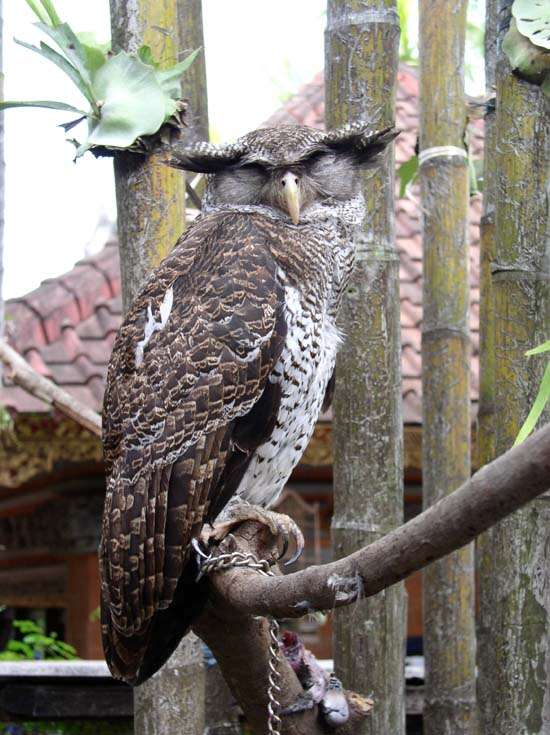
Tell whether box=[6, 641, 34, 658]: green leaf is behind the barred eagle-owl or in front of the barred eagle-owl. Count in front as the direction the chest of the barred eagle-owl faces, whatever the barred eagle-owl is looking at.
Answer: behind

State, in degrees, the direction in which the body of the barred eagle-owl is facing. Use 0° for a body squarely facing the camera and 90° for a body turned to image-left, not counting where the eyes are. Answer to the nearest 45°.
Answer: approximately 315°

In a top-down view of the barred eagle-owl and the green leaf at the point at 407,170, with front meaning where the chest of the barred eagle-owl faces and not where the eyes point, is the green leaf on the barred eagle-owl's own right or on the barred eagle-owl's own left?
on the barred eagle-owl's own left

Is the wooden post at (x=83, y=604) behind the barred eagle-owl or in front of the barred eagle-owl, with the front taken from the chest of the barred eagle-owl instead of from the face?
behind

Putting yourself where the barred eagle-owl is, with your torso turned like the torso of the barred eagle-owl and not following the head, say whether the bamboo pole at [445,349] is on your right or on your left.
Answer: on your left
